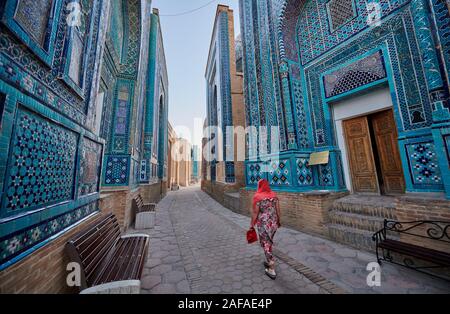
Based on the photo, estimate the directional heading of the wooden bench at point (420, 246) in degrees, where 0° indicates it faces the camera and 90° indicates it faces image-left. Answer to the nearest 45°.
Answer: approximately 45°

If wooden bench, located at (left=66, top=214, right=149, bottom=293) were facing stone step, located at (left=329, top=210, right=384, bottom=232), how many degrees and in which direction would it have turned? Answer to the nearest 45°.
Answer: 0° — it already faces it

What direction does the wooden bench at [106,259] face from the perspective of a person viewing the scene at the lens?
facing to the right of the viewer

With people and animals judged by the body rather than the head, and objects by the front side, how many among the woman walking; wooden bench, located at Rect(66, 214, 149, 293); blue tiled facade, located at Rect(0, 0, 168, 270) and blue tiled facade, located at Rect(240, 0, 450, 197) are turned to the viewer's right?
2

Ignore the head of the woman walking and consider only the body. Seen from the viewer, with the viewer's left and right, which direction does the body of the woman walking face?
facing away from the viewer

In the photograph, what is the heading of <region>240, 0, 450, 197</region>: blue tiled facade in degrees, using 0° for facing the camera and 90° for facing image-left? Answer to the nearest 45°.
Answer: approximately 45°

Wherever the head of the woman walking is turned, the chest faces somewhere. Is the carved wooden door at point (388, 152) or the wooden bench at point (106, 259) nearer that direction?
the carved wooden door

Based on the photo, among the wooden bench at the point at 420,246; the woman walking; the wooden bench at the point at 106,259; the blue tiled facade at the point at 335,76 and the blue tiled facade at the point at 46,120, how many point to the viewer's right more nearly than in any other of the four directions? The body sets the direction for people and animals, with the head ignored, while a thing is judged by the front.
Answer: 2

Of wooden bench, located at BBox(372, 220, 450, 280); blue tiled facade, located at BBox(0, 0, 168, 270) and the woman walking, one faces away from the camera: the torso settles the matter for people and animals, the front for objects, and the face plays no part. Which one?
the woman walking

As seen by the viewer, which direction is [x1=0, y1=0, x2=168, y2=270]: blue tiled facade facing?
to the viewer's right
